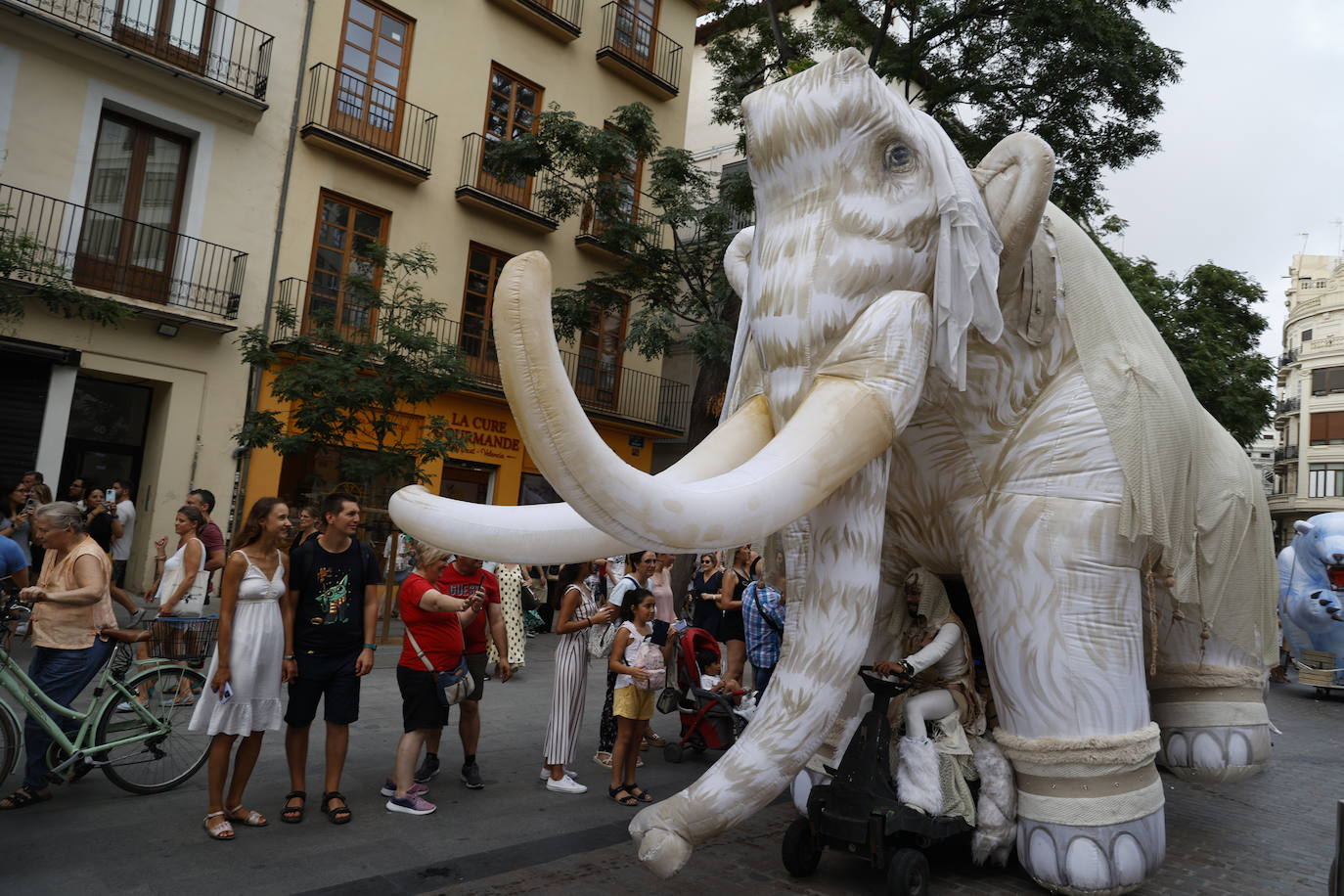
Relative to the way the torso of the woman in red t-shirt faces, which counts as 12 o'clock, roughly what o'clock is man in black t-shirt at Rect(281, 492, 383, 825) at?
The man in black t-shirt is roughly at 5 o'clock from the woman in red t-shirt.

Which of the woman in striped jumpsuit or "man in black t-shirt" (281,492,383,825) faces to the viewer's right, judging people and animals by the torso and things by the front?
the woman in striped jumpsuit

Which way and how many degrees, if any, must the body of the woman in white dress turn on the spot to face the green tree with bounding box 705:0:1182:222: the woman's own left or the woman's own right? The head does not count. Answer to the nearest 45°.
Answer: approximately 90° to the woman's own left

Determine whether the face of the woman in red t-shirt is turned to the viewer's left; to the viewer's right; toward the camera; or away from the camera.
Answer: to the viewer's right

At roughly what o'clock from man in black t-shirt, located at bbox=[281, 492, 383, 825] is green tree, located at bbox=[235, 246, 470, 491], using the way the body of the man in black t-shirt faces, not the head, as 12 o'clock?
The green tree is roughly at 6 o'clock from the man in black t-shirt.

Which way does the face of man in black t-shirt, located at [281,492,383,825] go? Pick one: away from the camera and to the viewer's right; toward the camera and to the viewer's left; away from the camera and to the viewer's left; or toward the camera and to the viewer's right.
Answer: toward the camera and to the viewer's right

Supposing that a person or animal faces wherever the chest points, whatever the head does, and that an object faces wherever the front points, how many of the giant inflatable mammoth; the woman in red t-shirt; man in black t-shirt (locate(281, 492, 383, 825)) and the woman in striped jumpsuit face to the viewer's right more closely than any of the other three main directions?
2

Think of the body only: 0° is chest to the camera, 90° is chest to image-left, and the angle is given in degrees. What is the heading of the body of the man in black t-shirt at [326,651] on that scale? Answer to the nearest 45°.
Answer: approximately 0°

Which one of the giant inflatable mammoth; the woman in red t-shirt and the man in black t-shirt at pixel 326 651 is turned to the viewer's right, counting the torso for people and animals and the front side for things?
the woman in red t-shirt

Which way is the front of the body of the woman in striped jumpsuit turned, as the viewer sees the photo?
to the viewer's right

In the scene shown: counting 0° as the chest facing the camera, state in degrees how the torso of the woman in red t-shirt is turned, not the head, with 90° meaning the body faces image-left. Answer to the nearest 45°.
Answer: approximately 270°

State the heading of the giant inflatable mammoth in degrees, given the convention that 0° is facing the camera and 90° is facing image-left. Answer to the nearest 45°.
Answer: approximately 45°
